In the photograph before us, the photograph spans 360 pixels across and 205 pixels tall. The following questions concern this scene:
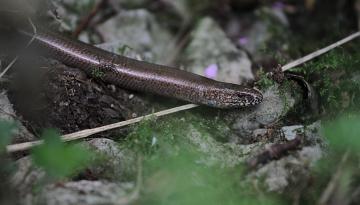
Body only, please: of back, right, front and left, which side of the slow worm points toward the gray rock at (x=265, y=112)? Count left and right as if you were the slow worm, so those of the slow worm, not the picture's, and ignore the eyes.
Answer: front

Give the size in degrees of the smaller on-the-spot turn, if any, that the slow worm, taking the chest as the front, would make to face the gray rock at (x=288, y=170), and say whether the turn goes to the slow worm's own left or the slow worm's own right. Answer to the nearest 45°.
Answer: approximately 45° to the slow worm's own right

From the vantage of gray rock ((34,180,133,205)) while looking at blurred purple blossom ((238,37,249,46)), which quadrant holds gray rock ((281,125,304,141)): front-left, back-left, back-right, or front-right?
front-right

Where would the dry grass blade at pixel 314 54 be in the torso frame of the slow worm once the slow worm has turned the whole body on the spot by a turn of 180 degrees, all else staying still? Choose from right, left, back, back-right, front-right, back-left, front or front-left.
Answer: back

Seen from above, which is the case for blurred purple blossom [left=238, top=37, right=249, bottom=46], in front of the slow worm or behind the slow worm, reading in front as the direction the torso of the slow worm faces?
in front

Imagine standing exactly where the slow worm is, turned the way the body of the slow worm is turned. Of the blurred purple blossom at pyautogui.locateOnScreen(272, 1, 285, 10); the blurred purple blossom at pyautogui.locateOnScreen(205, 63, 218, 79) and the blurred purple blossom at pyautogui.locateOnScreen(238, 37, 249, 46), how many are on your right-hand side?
0

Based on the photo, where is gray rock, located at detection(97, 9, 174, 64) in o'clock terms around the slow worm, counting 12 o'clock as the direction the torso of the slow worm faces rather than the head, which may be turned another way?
The gray rock is roughly at 9 o'clock from the slow worm.

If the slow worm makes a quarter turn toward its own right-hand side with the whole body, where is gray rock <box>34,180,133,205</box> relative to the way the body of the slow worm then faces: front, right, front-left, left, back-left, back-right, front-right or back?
front

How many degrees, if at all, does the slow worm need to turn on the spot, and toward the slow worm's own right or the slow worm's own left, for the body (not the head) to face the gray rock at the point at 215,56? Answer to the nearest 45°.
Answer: approximately 45° to the slow worm's own left

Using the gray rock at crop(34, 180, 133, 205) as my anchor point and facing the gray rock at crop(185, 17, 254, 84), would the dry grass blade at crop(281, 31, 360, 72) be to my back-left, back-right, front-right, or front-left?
front-right

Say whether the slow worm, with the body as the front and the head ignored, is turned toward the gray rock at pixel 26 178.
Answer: no

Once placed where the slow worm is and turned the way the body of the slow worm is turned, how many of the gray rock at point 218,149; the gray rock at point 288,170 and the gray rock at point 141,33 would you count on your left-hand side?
1

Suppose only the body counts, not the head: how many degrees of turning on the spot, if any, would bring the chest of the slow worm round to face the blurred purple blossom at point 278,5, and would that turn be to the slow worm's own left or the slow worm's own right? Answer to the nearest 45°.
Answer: approximately 45° to the slow worm's own left

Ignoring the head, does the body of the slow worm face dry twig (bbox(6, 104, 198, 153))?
no

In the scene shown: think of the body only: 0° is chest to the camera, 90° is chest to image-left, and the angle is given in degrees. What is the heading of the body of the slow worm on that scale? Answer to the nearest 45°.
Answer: approximately 270°
